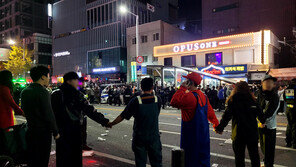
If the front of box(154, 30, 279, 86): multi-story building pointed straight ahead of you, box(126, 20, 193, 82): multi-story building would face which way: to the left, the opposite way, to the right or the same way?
the same way

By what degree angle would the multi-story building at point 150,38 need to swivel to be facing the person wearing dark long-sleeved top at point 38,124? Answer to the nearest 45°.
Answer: approximately 45° to its left

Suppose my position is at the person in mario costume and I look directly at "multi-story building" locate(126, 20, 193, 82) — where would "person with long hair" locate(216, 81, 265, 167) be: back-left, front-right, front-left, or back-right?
front-right

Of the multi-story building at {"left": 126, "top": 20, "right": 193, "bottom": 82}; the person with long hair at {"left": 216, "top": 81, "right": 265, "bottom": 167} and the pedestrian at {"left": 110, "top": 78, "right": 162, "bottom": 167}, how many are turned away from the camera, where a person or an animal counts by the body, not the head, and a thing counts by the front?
2

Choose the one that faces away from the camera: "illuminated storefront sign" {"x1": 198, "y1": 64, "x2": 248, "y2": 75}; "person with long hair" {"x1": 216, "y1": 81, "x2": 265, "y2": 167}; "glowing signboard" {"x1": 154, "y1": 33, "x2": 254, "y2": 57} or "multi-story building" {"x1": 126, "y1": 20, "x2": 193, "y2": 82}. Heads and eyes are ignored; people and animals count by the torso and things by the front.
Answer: the person with long hair

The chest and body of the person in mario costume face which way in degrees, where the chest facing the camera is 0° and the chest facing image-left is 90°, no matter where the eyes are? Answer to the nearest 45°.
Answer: approximately 135°

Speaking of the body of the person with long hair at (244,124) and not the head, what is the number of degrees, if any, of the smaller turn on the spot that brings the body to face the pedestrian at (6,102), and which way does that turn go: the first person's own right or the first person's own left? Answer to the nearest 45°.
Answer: approximately 90° to the first person's own left

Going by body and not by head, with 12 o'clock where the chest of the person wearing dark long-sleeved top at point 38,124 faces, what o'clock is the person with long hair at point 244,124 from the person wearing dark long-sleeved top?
The person with long hair is roughly at 2 o'clock from the person wearing dark long-sleeved top.

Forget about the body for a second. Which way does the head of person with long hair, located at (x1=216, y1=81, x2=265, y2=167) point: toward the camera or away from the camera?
away from the camera

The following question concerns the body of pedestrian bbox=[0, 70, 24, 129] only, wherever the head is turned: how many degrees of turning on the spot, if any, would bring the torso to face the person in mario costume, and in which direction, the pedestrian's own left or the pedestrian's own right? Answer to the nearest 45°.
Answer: approximately 90° to the pedestrian's own right

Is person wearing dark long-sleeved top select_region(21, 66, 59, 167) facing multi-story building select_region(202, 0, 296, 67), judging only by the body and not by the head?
yes

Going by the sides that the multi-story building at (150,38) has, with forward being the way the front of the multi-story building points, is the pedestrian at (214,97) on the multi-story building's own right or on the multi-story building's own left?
on the multi-story building's own left

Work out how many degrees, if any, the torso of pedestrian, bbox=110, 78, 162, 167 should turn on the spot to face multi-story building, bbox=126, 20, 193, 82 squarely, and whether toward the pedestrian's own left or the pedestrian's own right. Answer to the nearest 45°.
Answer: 0° — they already face it

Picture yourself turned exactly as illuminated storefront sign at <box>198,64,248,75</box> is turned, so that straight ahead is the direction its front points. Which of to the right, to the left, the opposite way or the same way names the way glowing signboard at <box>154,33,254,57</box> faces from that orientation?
the same way

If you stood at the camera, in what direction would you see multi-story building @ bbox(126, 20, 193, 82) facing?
facing the viewer and to the left of the viewer

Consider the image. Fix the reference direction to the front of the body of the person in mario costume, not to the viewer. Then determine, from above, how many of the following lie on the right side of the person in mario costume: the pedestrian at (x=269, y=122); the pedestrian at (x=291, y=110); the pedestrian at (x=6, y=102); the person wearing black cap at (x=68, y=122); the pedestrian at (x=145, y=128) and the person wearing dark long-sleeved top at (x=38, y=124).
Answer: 2

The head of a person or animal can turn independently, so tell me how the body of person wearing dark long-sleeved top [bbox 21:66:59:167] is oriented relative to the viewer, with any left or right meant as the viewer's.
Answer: facing away from the viewer and to the right of the viewer

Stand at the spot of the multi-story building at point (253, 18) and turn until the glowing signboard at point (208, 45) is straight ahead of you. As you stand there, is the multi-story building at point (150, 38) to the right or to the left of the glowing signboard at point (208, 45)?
right

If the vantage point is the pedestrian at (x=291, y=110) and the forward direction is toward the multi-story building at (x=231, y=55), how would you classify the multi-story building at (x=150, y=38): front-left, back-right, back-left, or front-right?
front-left

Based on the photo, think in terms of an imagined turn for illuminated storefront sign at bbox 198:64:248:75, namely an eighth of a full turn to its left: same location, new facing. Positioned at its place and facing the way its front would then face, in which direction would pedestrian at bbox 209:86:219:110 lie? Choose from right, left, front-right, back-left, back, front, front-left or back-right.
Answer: front
